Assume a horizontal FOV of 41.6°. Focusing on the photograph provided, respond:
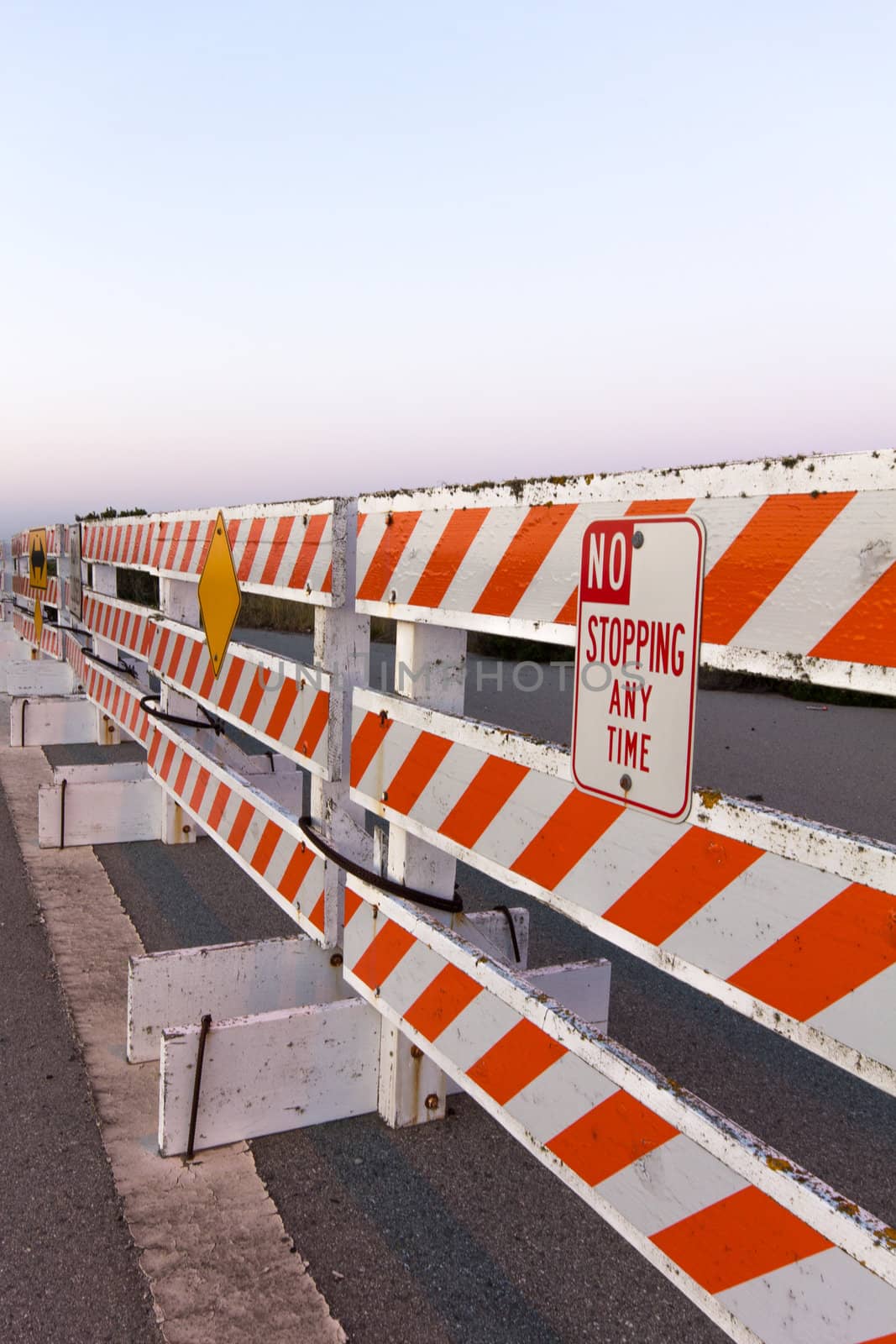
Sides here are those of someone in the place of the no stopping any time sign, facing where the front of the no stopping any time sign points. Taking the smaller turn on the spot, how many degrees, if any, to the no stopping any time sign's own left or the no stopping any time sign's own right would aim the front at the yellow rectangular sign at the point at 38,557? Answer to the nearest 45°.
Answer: approximately 90° to the no stopping any time sign's own right

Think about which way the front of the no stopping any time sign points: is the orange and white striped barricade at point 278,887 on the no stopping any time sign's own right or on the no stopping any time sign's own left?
on the no stopping any time sign's own right

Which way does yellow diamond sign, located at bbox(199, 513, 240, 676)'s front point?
to the viewer's left

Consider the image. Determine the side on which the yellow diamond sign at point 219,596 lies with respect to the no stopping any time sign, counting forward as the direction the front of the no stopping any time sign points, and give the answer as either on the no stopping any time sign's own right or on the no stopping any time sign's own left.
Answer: on the no stopping any time sign's own right

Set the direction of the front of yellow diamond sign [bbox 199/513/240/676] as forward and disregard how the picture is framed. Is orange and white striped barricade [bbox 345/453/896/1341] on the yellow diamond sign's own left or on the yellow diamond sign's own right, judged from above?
on the yellow diamond sign's own left

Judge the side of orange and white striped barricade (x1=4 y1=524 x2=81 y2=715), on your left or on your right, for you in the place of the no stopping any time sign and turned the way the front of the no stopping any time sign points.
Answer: on your right

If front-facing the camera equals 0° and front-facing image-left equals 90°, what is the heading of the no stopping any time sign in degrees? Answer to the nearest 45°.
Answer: approximately 45°
